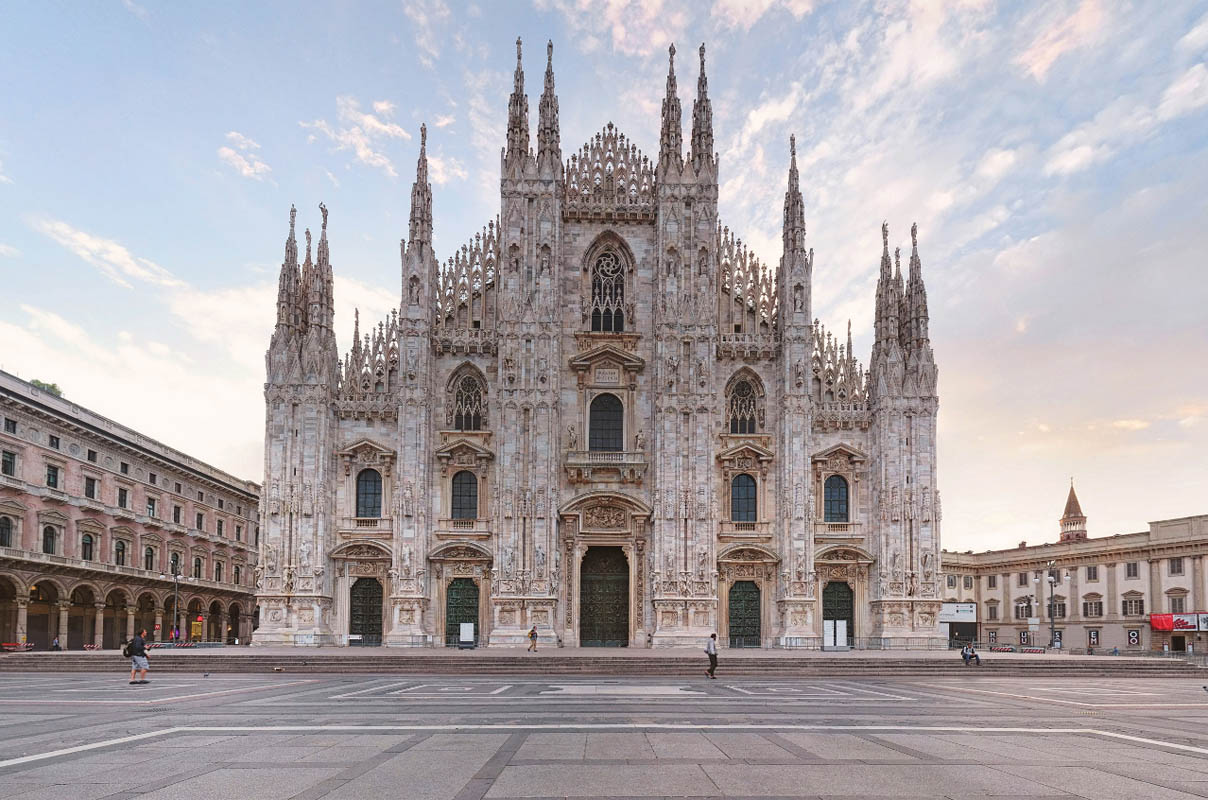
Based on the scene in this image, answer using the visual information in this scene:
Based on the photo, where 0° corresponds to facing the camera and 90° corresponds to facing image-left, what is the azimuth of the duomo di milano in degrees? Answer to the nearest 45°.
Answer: approximately 0°
